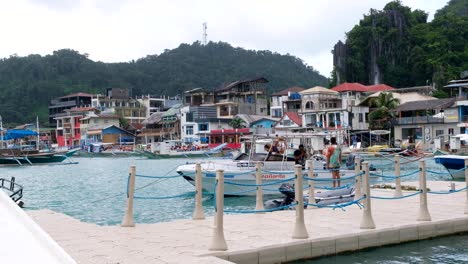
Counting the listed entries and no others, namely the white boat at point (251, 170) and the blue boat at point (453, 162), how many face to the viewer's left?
2

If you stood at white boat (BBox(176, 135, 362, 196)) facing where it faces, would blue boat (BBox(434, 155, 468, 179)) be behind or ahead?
behind

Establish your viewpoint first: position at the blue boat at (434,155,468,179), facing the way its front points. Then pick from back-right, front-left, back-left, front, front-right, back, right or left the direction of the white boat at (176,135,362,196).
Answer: front-left

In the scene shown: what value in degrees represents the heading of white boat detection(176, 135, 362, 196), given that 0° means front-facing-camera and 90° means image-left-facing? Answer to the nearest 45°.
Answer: approximately 90°

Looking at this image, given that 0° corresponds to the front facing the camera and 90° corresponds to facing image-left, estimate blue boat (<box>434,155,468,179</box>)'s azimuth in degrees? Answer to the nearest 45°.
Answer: approximately 90°
